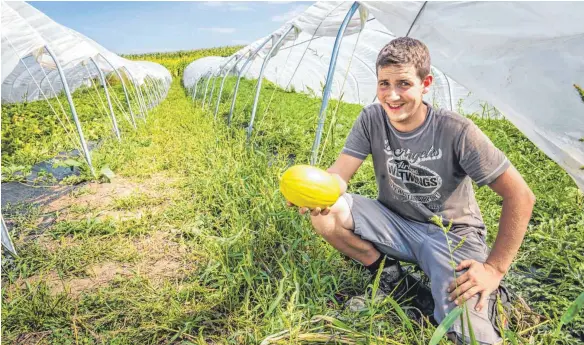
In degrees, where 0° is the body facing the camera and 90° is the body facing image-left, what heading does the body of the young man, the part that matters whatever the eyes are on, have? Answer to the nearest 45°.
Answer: approximately 45°
